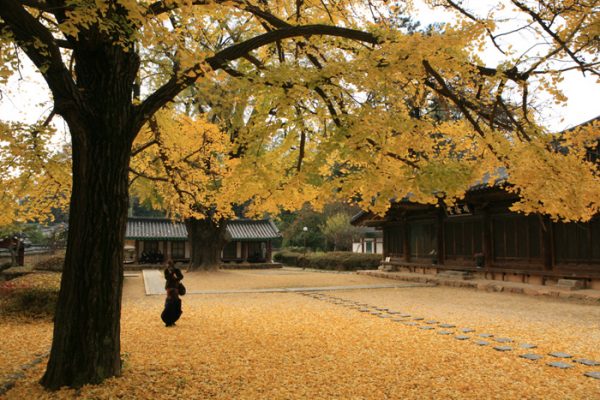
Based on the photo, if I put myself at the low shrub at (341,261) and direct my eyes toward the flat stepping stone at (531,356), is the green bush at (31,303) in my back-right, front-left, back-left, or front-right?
front-right

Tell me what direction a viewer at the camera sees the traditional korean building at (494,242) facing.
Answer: facing the viewer and to the left of the viewer

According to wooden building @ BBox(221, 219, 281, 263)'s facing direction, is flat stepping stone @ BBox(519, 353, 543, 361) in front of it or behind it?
in front

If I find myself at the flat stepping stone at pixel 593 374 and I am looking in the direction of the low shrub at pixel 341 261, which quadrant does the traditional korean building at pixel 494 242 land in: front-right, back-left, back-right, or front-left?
front-right

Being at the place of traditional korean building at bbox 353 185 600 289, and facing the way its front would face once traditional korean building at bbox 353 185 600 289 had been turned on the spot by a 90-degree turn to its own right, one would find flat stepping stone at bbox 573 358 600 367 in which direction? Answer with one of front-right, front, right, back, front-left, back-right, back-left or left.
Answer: back-left

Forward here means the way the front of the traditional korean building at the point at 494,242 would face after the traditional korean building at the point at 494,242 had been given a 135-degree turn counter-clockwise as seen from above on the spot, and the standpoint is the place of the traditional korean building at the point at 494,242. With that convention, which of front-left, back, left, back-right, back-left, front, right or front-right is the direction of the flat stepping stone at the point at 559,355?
right

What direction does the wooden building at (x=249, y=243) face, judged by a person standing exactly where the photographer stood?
facing the viewer

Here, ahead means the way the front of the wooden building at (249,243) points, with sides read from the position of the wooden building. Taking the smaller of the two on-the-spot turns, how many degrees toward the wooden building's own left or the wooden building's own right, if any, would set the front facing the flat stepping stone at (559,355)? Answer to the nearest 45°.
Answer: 0° — it already faces it

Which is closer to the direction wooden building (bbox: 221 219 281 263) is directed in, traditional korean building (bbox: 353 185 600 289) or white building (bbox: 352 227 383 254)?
the traditional korean building

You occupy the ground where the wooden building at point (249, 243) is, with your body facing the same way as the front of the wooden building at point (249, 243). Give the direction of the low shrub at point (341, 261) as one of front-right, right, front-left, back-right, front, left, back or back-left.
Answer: front-left

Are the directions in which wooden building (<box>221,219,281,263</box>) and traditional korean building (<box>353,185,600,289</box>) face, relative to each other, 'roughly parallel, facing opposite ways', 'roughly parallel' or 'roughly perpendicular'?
roughly perpendicular

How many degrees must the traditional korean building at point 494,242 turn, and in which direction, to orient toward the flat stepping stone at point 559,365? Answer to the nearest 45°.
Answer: approximately 45° to its left

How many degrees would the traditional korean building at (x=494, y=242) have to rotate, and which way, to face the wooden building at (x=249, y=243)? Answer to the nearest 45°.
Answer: approximately 90° to its right

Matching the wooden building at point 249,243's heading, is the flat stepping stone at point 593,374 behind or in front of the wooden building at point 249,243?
in front

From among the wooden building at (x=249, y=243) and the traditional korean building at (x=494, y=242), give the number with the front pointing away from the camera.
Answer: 0
